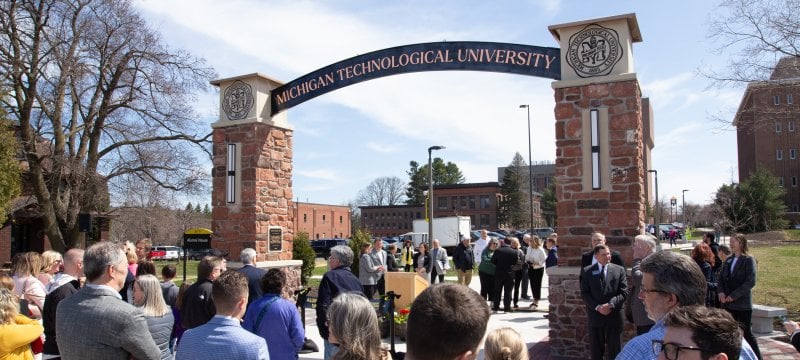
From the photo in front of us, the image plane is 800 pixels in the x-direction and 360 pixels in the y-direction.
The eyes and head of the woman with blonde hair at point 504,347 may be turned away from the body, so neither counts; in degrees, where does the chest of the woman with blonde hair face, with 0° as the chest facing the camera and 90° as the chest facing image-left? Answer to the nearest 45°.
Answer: approximately 180°

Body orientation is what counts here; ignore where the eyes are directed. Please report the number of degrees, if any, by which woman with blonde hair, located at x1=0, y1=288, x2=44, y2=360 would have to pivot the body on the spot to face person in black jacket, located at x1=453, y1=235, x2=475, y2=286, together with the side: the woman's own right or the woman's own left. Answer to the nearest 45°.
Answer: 0° — they already face them

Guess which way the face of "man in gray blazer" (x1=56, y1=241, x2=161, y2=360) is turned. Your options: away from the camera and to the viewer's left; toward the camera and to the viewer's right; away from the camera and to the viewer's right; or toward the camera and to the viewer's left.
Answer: away from the camera and to the viewer's right

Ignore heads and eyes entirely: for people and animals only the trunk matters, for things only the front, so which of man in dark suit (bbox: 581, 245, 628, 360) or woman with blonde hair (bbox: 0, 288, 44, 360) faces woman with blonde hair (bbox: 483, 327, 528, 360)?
the man in dark suit

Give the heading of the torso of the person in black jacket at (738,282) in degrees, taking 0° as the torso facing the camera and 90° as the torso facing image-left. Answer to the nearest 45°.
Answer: approximately 45°

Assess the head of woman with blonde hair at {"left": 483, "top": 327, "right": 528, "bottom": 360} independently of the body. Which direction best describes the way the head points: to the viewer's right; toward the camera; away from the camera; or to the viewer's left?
away from the camera

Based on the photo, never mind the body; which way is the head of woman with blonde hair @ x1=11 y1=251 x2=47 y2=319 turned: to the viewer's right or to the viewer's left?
to the viewer's right

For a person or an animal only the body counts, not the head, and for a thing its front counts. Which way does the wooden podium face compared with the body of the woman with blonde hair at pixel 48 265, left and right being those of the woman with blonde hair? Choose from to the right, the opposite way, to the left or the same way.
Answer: the opposite way

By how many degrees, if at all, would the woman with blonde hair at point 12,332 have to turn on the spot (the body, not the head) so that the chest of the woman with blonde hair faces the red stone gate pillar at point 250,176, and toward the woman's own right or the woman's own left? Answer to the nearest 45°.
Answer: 0° — they already face it

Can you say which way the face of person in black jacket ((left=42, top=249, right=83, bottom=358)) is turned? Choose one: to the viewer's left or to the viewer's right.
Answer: to the viewer's right

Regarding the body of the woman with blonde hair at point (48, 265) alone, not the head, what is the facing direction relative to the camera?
to the viewer's right
